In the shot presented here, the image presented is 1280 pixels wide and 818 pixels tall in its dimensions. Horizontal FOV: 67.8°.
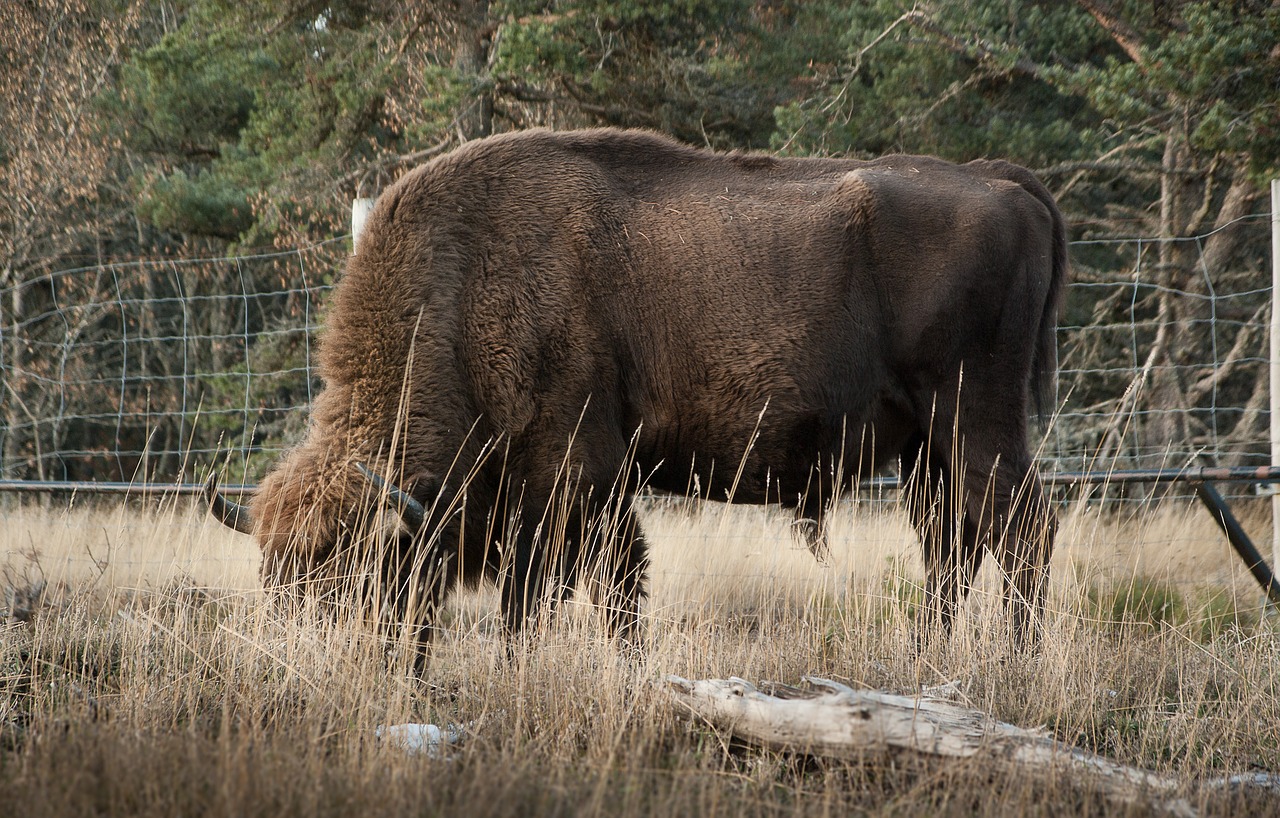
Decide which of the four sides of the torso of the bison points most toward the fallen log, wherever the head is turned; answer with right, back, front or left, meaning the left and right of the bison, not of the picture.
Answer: left

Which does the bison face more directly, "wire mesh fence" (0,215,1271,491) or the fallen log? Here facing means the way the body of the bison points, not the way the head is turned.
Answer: the wire mesh fence

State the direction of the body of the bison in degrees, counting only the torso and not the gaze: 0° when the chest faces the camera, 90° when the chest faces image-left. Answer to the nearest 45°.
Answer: approximately 90°

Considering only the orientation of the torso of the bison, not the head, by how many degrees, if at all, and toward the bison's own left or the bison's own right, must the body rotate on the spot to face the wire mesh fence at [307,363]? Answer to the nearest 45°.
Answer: approximately 45° to the bison's own right
